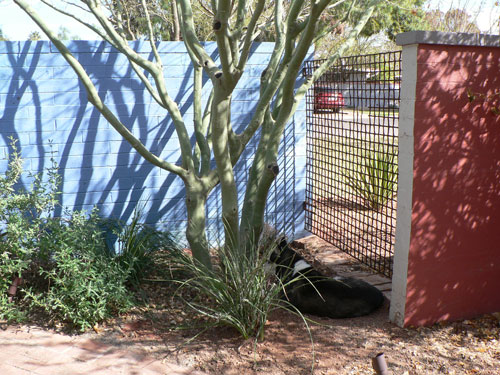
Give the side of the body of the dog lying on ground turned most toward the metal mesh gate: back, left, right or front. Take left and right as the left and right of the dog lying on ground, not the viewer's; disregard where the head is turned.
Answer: right

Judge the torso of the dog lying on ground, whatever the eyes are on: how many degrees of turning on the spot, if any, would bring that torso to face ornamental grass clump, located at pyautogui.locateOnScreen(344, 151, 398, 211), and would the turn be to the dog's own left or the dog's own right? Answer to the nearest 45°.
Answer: approximately 90° to the dog's own right

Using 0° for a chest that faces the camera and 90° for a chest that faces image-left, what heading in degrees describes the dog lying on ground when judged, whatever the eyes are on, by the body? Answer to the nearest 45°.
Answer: approximately 90°

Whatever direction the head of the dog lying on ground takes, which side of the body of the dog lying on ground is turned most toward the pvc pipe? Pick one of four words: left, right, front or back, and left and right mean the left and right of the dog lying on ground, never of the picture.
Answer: left

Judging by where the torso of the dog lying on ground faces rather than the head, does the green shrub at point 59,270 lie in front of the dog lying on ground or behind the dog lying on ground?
in front

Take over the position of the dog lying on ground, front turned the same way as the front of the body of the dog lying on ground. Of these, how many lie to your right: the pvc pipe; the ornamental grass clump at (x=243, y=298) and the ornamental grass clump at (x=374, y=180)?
1
